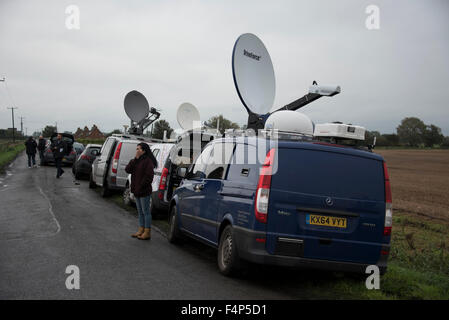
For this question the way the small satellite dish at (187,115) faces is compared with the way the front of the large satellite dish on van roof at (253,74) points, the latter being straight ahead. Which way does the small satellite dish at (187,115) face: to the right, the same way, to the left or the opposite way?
the same way

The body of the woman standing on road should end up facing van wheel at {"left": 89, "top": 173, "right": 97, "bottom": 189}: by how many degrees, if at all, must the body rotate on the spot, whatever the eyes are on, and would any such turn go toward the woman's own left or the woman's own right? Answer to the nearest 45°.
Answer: approximately 90° to the woman's own right

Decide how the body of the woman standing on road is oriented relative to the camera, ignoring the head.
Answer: to the viewer's left

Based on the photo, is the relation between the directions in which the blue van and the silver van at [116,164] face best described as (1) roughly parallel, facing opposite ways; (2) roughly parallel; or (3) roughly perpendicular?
roughly parallel

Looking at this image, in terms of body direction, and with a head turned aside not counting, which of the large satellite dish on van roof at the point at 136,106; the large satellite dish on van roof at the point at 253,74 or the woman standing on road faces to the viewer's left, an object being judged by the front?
the woman standing on road

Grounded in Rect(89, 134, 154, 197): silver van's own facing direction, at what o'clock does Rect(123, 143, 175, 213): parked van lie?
The parked van is roughly at 7 o'clock from the silver van.

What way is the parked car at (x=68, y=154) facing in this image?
away from the camera

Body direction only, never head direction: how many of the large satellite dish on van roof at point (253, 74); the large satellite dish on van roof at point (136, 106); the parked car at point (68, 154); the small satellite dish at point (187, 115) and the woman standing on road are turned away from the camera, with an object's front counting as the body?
1

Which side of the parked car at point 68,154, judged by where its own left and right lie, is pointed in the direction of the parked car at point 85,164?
back

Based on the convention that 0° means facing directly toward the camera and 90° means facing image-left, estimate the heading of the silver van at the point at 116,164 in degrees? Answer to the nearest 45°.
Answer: approximately 135°

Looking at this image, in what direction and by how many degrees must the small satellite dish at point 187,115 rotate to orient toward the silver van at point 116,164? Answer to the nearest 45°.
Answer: approximately 90° to its right
